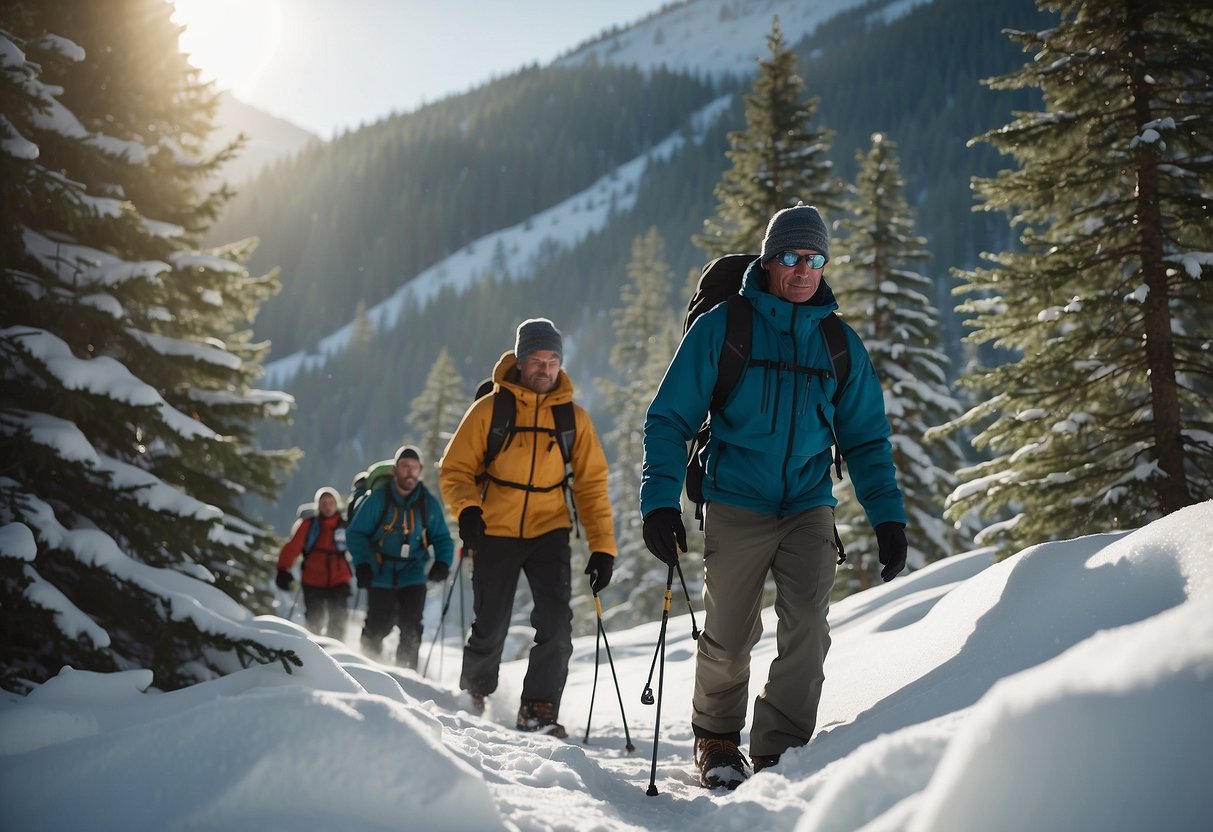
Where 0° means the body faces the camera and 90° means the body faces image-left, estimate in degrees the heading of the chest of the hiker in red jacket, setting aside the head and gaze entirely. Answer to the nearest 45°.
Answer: approximately 0°

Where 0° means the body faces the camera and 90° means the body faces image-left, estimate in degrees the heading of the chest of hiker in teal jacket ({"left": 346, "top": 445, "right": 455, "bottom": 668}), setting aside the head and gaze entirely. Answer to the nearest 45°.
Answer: approximately 0°

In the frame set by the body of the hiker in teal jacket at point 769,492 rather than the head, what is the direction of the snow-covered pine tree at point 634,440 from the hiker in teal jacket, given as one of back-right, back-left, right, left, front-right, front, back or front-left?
back
